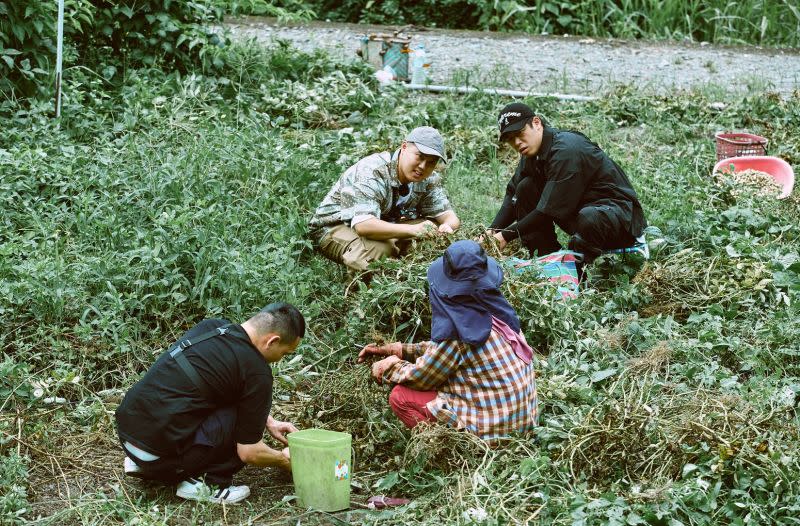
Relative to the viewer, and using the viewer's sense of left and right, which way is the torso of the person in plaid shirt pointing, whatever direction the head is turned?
facing away from the viewer and to the left of the viewer

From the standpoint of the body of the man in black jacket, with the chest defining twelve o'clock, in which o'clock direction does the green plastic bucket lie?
The green plastic bucket is roughly at 11 o'clock from the man in black jacket.

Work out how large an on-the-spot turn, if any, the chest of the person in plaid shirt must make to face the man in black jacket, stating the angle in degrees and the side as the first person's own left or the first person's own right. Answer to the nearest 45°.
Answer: approximately 45° to the first person's own right

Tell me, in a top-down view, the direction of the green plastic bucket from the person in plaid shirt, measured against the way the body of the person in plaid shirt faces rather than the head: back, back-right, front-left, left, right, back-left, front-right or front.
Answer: left

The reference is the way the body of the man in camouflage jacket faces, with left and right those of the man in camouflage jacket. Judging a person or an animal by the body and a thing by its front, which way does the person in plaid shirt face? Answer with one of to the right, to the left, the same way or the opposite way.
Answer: the opposite way

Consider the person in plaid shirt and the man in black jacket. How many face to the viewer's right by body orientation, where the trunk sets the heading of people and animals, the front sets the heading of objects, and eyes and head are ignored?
0

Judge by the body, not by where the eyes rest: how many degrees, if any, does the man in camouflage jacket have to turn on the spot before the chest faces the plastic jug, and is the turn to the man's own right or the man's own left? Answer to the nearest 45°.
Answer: approximately 135° to the man's own left

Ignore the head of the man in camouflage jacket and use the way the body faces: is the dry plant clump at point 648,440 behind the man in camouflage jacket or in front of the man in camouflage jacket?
in front

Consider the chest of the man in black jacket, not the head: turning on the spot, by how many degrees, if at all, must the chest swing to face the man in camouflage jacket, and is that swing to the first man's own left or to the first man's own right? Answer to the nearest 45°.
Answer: approximately 45° to the first man's own right

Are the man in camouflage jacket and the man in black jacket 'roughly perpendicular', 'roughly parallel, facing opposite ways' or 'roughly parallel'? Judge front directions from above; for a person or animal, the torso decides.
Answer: roughly perpendicular

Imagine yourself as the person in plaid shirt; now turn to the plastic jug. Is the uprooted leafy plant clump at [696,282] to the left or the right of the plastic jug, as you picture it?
right

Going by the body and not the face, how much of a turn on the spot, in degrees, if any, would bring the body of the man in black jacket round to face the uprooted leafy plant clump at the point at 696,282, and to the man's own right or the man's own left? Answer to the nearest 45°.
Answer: approximately 135° to the man's own left

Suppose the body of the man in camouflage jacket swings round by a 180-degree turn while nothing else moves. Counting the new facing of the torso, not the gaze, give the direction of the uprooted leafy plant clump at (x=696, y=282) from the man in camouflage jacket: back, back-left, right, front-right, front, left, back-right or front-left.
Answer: back-right

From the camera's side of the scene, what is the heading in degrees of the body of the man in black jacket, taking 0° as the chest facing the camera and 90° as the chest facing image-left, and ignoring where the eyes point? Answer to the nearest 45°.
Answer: approximately 45°

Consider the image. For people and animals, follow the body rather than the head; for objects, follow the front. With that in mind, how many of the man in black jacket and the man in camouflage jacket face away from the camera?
0

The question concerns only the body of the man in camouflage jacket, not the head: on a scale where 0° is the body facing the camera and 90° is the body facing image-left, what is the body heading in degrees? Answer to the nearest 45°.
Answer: approximately 315°

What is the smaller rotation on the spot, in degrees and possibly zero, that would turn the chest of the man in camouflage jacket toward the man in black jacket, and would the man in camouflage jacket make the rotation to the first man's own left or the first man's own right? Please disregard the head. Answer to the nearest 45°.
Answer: approximately 45° to the first man's own left
